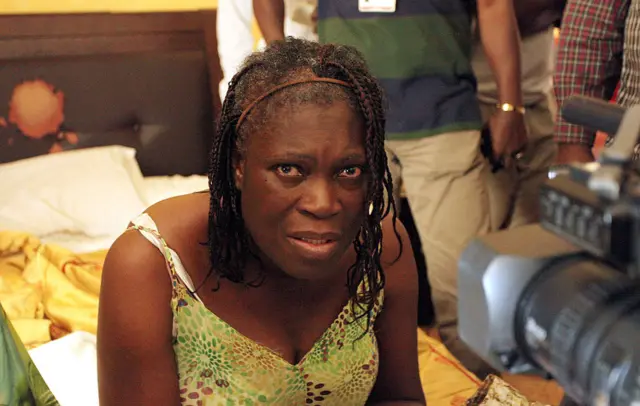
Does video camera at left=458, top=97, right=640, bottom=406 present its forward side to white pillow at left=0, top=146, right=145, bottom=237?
yes

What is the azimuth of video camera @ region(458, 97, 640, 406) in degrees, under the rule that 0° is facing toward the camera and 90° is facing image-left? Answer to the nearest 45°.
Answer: approximately 135°

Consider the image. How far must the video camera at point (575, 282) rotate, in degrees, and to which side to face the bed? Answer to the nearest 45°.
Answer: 0° — it already faces it

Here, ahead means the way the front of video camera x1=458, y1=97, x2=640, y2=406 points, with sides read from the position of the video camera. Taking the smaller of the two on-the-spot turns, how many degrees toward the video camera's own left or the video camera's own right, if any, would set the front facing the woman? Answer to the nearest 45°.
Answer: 0° — it already faces them
